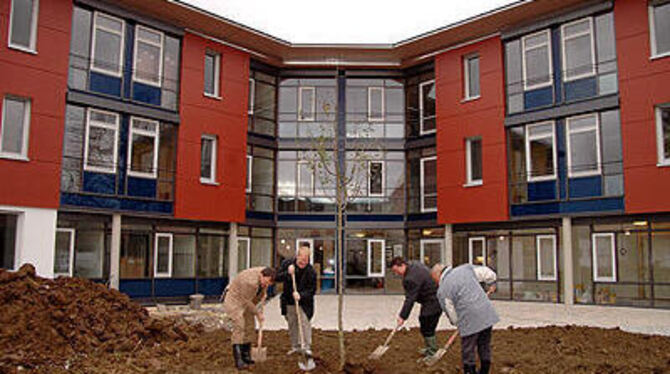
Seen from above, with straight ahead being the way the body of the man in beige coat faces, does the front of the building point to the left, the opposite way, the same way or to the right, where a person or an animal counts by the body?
to the right

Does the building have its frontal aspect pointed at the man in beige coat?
yes

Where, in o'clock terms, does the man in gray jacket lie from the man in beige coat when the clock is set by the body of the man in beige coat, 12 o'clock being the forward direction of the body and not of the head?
The man in gray jacket is roughly at 1 o'clock from the man in beige coat.

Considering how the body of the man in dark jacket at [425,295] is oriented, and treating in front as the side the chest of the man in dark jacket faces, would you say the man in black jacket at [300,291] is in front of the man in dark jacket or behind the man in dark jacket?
in front

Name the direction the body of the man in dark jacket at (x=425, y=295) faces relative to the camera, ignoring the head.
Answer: to the viewer's left

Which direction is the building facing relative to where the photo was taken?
toward the camera

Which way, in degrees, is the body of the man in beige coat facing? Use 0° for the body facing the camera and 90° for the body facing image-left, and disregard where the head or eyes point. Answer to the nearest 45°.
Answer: approximately 270°

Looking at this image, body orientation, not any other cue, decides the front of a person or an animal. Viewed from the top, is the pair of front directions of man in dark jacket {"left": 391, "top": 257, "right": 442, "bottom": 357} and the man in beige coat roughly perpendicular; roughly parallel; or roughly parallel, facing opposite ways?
roughly parallel, facing opposite ways

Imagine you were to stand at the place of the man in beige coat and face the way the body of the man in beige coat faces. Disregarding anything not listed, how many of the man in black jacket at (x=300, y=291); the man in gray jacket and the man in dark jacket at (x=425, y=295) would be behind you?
0

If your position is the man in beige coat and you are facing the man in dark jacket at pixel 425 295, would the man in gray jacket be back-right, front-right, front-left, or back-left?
front-right

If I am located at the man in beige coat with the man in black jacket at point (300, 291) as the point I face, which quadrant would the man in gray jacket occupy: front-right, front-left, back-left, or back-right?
front-right

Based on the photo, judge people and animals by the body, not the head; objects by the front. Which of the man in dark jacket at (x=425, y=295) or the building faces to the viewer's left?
the man in dark jacket

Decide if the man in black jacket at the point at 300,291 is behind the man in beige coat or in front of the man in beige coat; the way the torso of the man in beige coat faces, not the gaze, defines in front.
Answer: in front

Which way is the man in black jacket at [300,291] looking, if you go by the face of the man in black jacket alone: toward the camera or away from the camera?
toward the camera

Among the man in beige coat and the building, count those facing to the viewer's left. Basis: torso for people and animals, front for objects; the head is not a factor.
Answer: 0

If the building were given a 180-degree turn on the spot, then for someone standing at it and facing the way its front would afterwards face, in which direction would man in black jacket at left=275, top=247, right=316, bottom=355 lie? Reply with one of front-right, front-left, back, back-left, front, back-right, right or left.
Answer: back

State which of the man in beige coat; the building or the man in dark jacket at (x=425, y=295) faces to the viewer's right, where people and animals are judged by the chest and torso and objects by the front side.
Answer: the man in beige coat

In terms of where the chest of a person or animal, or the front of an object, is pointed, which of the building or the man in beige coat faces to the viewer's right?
the man in beige coat
